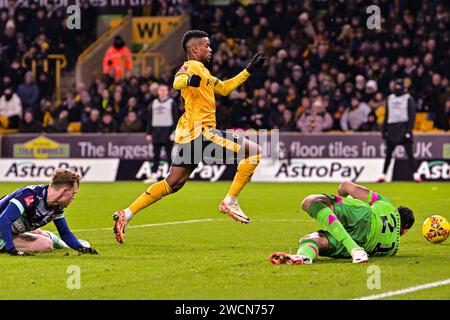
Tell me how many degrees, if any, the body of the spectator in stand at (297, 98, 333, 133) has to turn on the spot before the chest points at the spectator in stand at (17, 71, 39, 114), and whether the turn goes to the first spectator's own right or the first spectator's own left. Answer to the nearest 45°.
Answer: approximately 90° to the first spectator's own right

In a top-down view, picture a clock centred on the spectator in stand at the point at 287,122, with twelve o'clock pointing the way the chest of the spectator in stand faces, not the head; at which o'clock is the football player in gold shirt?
The football player in gold shirt is roughly at 12 o'clock from the spectator in stand.

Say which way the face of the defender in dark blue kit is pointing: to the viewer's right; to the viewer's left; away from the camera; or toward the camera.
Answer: to the viewer's right

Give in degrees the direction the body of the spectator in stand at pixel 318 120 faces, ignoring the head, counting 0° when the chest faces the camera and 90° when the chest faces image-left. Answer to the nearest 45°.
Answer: approximately 0°

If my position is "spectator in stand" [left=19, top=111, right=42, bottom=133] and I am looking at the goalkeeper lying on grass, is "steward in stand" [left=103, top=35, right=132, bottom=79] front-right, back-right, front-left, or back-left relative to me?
back-left

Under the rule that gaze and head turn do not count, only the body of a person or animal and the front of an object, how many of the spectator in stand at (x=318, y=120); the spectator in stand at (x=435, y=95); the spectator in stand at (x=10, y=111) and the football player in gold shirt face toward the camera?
3

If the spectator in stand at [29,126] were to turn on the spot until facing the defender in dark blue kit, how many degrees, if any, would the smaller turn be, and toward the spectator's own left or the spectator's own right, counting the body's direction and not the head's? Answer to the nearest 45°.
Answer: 0° — they already face them
